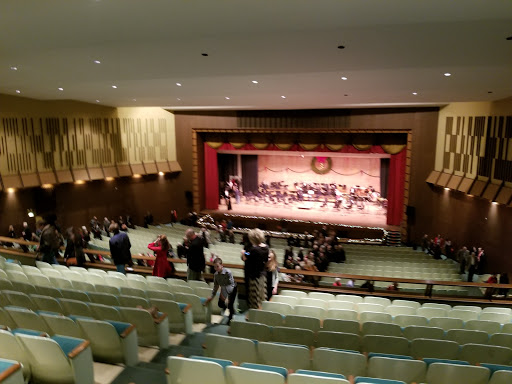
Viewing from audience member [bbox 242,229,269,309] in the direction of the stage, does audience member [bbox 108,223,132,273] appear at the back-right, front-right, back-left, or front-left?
front-left

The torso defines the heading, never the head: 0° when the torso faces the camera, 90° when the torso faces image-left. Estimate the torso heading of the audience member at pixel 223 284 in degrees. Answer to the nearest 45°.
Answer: approximately 45°

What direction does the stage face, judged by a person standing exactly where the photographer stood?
facing the viewer and to the left of the viewer

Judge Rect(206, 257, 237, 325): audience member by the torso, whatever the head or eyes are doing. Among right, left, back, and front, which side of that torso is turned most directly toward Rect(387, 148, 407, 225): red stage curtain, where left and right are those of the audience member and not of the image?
back

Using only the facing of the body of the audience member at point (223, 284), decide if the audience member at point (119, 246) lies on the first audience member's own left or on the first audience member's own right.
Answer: on the first audience member's own right

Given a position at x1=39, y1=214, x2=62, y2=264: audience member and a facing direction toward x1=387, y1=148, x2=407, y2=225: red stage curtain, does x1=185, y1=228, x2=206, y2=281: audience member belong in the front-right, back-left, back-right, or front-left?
front-right

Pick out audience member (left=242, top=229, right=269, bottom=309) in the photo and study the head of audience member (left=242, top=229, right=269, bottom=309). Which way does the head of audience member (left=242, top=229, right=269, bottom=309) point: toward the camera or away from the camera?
away from the camera

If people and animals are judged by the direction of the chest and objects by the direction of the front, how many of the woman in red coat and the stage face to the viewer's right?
0

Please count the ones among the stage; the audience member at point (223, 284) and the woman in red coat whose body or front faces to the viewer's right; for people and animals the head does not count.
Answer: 0

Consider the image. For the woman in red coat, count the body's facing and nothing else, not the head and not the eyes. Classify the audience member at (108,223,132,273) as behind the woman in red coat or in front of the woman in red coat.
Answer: in front
